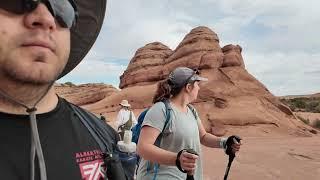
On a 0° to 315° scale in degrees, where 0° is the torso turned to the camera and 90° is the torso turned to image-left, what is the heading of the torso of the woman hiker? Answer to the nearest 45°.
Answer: approximately 315°

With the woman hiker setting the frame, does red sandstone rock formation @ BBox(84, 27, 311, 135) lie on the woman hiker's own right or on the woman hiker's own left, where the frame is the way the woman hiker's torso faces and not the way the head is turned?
on the woman hiker's own left
